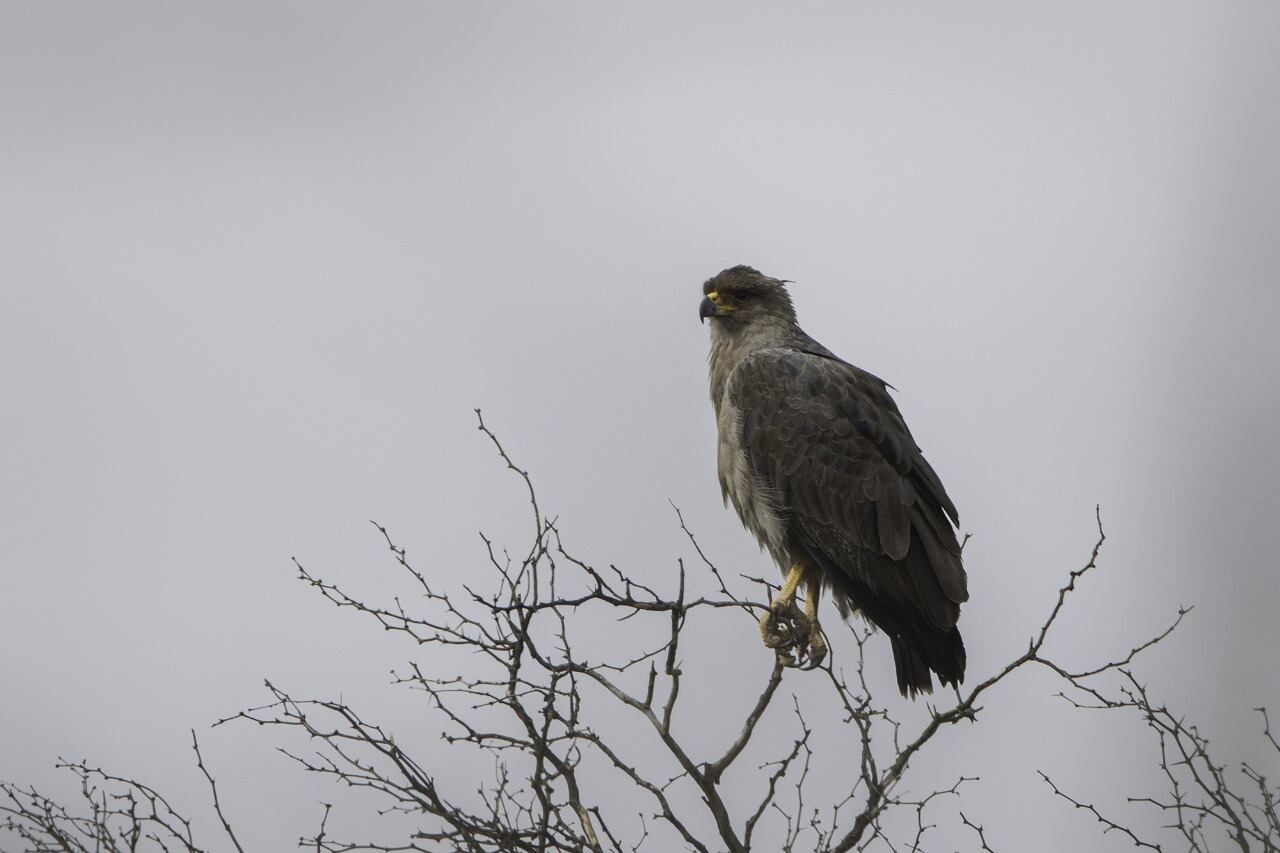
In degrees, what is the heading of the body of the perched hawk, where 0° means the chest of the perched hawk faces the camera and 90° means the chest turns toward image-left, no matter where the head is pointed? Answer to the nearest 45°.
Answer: approximately 90°
